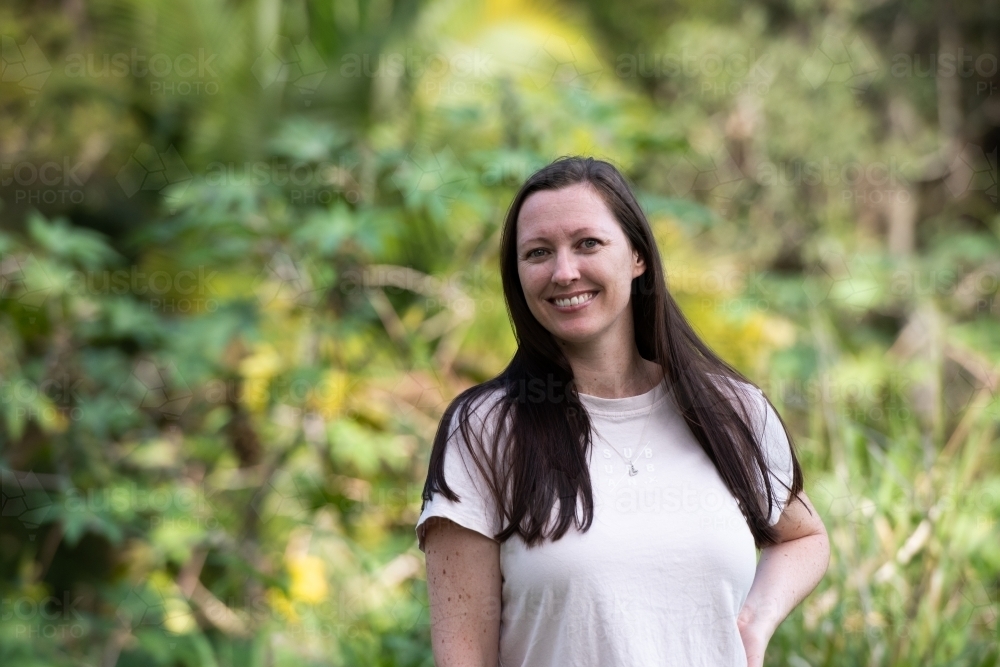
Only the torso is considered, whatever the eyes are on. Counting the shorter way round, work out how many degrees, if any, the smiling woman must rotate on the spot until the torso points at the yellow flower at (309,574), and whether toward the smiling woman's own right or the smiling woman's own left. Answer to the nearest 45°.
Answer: approximately 135° to the smiling woman's own right

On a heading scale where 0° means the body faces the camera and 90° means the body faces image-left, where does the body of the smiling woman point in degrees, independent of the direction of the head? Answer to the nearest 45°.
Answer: approximately 0°
